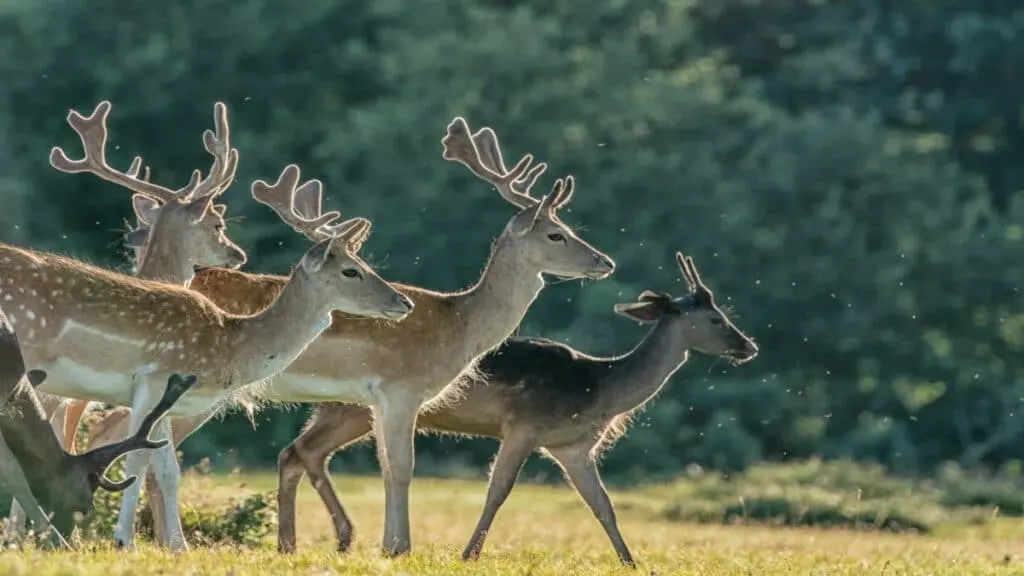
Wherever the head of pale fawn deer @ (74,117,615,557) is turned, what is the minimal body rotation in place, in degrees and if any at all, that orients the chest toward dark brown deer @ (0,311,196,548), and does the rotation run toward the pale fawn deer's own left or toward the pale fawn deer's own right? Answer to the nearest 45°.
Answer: approximately 135° to the pale fawn deer's own right

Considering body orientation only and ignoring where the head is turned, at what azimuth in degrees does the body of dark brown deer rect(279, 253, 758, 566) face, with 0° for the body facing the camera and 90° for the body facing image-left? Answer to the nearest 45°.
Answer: approximately 270°

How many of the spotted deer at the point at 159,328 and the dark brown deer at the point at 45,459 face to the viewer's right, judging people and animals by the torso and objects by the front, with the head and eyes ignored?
2

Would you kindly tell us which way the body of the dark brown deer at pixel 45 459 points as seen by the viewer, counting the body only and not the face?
to the viewer's right

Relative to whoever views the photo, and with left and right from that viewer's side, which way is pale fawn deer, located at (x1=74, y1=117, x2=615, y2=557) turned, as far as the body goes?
facing to the right of the viewer

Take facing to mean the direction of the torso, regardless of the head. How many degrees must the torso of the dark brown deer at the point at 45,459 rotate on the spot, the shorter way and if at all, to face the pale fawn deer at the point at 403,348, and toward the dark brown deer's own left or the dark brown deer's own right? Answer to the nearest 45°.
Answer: approximately 45° to the dark brown deer's own left

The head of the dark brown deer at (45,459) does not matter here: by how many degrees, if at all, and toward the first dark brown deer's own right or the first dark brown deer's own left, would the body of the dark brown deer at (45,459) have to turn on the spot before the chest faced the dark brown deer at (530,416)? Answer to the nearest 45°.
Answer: approximately 45° to the first dark brown deer's own left

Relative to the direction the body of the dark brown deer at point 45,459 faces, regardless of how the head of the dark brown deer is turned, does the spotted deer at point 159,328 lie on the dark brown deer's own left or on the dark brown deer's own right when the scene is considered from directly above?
on the dark brown deer's own left

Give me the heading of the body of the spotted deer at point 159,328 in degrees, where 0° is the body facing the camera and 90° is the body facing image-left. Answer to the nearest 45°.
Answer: approximately 270°

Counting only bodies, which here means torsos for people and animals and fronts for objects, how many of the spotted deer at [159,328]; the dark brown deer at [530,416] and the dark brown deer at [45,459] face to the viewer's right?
3
